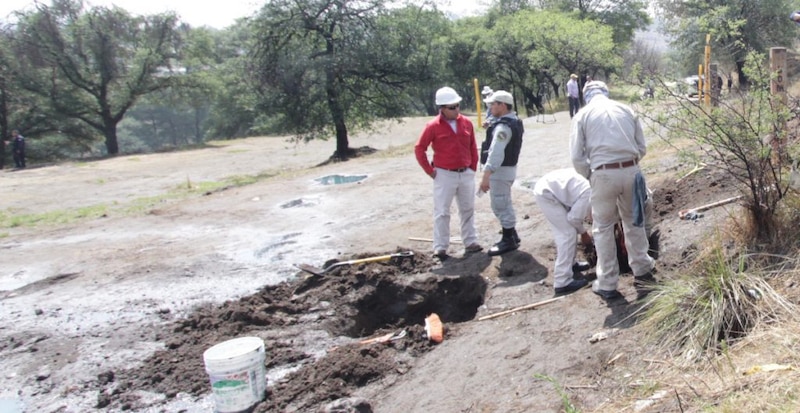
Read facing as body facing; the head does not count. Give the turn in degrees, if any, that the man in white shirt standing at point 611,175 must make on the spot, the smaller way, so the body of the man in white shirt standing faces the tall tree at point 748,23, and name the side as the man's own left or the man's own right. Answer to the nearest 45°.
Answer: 0° — they already face it

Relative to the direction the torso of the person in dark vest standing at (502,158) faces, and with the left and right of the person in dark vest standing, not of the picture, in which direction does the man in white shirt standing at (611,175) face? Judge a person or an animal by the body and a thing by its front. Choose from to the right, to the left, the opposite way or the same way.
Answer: to the right

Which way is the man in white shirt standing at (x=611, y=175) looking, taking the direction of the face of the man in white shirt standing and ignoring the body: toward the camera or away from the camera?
away from the camera

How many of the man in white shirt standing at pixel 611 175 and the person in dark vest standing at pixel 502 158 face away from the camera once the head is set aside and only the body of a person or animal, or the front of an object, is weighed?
1

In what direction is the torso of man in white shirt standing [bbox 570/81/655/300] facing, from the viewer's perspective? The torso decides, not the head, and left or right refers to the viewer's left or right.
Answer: facing away from the viewer

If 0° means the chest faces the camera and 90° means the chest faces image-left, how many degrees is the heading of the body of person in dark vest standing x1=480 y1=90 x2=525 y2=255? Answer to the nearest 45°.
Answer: approximately 90°

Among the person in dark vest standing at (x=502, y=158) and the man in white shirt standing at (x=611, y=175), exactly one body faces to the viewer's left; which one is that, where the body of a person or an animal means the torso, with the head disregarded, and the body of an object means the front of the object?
the person in dark vest standing

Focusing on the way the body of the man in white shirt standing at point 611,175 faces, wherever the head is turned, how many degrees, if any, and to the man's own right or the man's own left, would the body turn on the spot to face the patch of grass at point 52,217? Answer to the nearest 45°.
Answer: approximately 45° to the man's own left

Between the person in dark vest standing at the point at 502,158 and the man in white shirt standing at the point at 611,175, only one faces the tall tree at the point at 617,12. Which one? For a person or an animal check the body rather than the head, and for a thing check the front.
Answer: the man in white shirt standing

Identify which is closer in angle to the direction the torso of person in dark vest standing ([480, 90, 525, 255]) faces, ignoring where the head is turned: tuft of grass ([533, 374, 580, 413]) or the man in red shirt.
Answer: the man in red shirt

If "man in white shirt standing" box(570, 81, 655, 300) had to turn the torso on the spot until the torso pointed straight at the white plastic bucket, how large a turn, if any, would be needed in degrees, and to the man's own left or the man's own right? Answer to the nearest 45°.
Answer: approximately 135° to the man's own left
